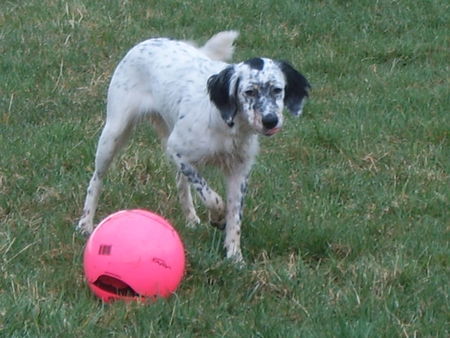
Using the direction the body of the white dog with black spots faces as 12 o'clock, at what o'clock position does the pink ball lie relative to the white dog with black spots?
The pink ball is roughly at 2 o'clock from the white dog with black spots.

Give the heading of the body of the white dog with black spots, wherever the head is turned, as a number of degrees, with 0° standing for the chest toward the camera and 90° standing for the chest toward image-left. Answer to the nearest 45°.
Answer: approximately 315°
